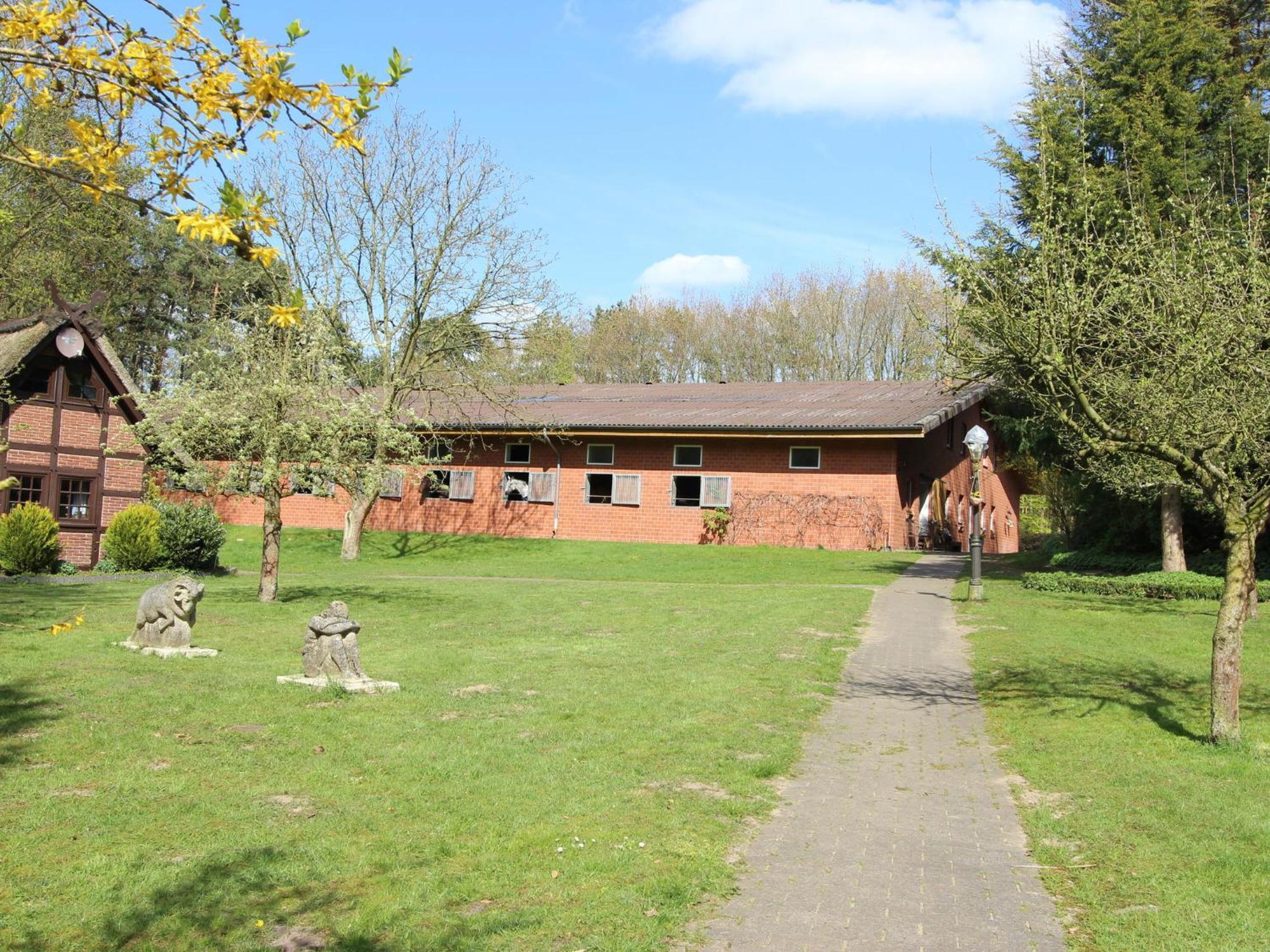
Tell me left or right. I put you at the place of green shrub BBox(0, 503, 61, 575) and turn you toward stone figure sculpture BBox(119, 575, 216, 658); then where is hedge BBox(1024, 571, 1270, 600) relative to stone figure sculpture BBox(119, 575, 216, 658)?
left

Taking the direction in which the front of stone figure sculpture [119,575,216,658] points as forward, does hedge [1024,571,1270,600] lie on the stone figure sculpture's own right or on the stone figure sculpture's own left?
on the stone figure sculpture's own left

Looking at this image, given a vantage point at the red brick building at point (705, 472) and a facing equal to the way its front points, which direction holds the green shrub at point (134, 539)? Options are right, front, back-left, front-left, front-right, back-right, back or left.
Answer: front-right

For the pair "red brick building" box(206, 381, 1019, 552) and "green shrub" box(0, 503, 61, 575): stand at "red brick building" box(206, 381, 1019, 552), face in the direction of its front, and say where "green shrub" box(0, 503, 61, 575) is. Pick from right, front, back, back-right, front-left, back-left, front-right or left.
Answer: front-right

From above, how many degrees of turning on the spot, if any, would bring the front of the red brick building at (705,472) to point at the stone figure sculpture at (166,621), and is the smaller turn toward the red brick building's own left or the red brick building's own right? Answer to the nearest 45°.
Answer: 0° — it already faces it

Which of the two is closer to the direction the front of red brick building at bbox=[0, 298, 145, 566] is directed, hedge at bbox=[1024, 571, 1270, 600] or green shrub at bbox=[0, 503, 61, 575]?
the green shrub

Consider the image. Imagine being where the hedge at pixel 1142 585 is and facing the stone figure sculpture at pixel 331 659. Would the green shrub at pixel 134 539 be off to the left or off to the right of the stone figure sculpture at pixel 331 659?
right

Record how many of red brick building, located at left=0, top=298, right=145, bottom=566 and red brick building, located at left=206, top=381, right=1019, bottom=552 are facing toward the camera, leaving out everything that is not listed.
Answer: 2

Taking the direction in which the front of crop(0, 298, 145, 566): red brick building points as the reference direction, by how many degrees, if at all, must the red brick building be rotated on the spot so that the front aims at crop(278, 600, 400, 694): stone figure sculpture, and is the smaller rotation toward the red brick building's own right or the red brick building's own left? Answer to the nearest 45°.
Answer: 0° — it already faces it

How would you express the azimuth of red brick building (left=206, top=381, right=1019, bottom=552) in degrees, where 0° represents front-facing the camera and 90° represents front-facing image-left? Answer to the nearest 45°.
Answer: approximately 0°

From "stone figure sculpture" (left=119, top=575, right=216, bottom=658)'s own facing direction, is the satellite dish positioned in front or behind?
behind

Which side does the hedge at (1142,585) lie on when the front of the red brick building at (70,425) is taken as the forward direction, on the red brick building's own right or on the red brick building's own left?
on the red brick building's own left
